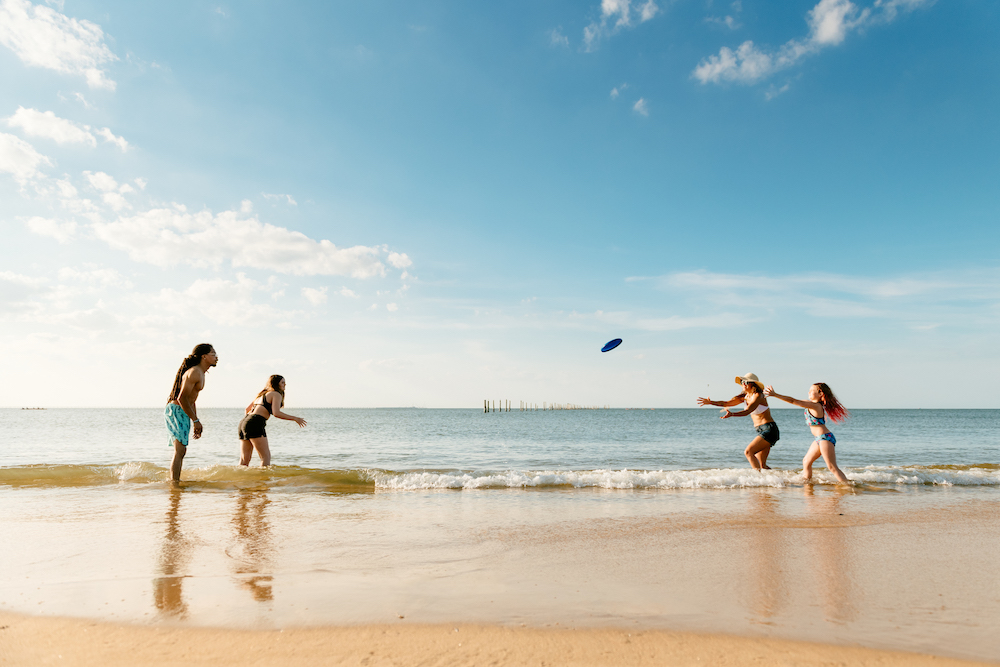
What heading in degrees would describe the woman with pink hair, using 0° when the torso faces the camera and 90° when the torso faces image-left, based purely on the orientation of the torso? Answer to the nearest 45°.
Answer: approximately 90°

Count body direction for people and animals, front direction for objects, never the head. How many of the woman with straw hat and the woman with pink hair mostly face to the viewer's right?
0

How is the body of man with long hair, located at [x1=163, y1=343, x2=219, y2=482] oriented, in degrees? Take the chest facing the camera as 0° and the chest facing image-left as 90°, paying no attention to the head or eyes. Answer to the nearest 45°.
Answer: approximately 270°

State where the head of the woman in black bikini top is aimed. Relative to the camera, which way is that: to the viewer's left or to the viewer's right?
to the viewer's right

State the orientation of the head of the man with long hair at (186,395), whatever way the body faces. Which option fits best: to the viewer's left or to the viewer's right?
to the viewer's right

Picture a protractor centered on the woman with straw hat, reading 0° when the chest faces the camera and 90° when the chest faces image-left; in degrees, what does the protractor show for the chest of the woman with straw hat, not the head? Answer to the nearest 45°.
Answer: approximately 90°

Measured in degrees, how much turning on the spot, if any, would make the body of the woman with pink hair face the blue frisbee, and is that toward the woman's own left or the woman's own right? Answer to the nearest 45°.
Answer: approximately 45° to the woman's own right

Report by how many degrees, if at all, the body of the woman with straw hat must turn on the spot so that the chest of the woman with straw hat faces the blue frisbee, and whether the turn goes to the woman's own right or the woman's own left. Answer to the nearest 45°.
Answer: approximately 45° to the woman's own right

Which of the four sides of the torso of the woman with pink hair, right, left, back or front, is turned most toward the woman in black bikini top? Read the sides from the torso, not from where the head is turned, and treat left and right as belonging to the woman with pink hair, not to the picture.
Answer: front

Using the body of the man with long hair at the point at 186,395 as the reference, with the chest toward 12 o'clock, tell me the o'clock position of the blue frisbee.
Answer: The blue frisbee is roughly at 12 o'clock from the man with long hair.

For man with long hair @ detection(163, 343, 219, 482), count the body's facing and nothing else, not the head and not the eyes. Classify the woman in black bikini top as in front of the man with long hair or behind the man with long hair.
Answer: in front

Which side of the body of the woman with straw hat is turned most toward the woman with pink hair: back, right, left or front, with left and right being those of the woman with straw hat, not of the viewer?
back
